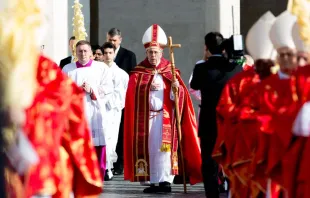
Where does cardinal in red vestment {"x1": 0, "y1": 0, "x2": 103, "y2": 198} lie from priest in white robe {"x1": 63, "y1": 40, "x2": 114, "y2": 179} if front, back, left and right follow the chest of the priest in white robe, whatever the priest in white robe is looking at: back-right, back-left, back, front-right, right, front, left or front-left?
front

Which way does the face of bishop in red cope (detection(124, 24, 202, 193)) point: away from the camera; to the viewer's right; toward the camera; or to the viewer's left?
toward the camera

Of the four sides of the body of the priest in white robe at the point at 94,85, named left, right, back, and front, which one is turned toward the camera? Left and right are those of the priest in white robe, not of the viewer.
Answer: front

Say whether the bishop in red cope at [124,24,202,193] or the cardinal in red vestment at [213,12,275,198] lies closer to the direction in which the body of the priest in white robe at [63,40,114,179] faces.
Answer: the cardinal in red vestment

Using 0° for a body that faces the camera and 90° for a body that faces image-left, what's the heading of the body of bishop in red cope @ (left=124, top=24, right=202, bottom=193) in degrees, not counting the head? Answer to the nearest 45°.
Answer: approximately 0°

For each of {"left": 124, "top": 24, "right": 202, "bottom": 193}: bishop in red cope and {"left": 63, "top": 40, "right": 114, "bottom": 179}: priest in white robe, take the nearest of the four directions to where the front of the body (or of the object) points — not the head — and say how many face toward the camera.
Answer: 2

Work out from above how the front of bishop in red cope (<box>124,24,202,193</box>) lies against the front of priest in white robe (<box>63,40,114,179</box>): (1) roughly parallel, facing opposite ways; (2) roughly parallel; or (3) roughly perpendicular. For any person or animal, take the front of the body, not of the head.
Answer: roughly parallel

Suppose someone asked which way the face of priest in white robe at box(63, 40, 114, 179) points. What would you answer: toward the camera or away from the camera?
toward the camera

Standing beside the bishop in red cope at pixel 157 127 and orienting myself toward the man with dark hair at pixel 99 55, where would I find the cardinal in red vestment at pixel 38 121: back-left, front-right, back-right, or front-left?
back-left

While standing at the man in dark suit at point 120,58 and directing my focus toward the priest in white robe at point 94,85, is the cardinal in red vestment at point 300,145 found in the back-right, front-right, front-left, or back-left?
front-left

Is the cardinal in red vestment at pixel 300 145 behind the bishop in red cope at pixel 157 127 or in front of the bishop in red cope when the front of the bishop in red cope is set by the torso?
in front
